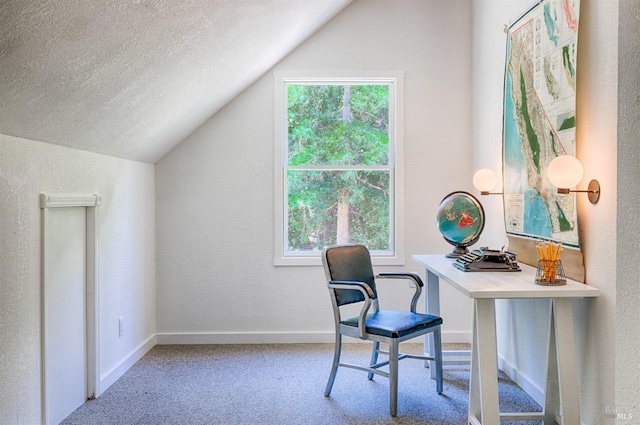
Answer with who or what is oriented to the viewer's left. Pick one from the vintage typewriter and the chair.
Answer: the vintage typewriter

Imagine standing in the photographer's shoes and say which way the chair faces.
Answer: facing the viewer and to the right of the viewer

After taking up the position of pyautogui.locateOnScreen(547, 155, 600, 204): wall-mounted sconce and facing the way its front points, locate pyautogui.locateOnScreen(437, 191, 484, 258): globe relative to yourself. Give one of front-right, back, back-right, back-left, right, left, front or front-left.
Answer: right

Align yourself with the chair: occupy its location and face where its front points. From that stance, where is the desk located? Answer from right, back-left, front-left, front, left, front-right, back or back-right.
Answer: front

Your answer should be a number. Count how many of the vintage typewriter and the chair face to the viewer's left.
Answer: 1

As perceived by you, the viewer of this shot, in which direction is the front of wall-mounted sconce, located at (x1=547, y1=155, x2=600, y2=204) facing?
facing the viewer and to the left of the viewer

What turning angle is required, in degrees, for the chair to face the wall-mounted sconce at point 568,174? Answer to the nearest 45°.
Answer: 0° — it already faces it

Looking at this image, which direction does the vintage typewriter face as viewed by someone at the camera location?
facing to the left of the viewer

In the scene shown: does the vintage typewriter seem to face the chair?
yes

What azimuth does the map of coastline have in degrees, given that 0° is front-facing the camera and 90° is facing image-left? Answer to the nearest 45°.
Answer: approximately 45°
